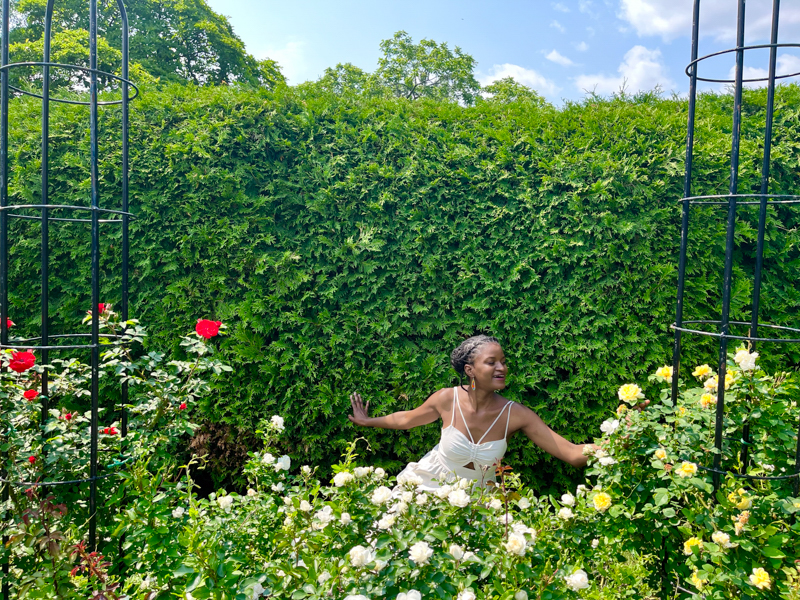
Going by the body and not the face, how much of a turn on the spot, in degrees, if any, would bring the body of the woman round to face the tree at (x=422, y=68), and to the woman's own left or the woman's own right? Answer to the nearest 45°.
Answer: approximately 180°

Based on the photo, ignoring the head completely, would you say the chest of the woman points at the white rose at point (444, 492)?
yes

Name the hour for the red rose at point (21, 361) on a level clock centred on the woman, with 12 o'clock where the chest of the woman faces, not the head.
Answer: The red rose is roughly at 2 o'clock from the woman.

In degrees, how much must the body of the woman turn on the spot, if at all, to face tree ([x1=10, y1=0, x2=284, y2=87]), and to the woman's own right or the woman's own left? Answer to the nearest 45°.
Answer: approximately 135° to the woman's own right

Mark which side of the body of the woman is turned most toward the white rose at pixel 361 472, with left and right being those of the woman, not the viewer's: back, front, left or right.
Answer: right

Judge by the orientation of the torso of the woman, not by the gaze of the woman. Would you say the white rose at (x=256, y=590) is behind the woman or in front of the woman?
in front

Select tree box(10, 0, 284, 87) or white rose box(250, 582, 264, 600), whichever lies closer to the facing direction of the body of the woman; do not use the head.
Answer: the white rose

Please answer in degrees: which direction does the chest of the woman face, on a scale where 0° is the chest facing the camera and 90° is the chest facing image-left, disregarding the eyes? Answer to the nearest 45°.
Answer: approximately 0°

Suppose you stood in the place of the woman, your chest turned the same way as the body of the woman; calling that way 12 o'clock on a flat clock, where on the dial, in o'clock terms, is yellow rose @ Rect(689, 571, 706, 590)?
The yellow rose is roughly at 11 o'clock from the woman.

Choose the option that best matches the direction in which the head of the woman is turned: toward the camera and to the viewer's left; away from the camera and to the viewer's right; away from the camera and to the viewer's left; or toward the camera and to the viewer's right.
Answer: toward the camera and to the viewer's right
